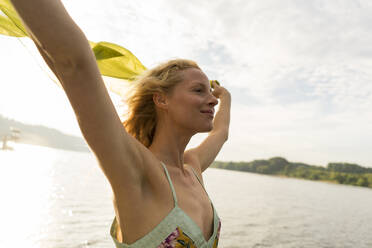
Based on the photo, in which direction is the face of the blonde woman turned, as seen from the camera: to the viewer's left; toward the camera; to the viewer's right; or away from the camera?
to the viewer's right

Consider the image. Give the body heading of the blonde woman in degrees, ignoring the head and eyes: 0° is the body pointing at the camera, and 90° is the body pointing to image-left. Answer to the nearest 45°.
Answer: approximately 315°
